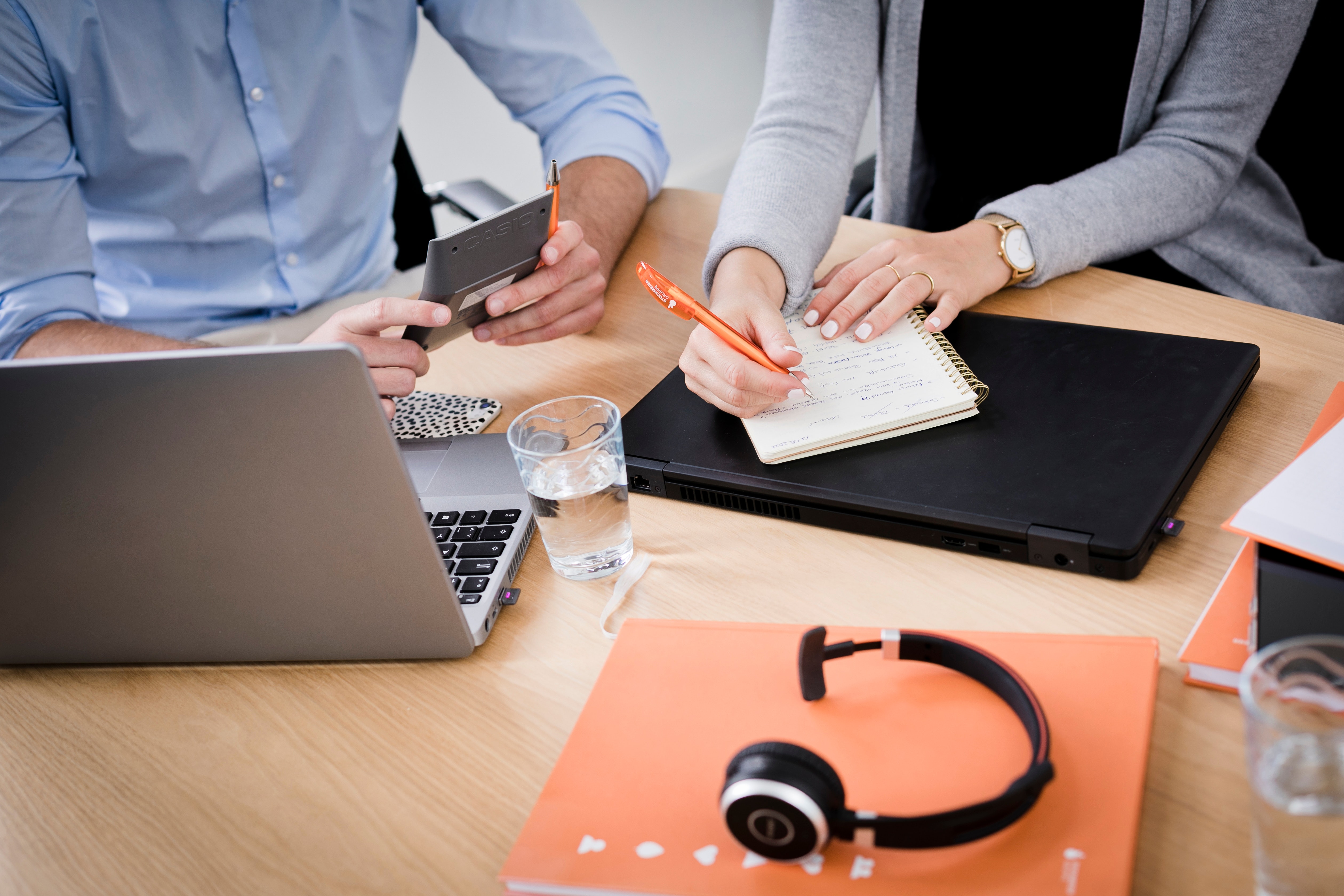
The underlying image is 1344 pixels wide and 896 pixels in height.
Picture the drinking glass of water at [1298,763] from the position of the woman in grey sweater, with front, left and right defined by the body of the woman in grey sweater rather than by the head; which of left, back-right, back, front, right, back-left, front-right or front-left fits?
front-left

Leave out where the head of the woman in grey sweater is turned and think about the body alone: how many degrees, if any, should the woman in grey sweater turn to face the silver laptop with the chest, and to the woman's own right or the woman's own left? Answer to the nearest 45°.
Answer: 0° — they already face it

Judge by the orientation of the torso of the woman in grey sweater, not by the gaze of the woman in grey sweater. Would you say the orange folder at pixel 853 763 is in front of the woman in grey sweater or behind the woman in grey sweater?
in front
